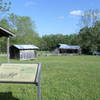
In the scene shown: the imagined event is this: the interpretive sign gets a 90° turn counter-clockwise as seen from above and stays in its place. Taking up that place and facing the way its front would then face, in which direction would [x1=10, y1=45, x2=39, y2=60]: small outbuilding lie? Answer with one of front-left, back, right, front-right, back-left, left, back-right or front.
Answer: left

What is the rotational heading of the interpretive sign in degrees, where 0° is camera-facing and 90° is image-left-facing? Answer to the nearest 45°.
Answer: approximately 0°
